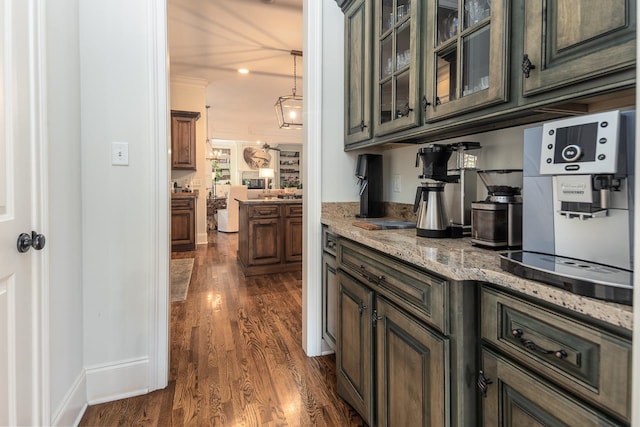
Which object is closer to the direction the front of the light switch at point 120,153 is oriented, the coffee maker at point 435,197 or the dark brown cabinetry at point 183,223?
the coffee maker

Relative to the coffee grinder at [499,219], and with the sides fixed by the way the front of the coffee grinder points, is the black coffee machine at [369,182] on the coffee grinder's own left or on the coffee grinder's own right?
on the coffee grinder's own right

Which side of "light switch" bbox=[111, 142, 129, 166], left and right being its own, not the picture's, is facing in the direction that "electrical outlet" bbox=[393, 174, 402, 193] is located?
left

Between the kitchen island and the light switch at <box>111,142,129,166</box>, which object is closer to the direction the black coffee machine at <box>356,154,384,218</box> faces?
the light switch

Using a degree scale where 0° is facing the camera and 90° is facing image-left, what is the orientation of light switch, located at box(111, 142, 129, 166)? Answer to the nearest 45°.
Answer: approximately 0°

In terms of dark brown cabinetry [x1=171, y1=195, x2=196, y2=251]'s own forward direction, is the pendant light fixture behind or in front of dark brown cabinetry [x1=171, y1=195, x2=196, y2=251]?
in front

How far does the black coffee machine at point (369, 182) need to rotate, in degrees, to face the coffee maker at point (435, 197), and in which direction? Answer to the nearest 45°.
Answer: approximately 45° to its left

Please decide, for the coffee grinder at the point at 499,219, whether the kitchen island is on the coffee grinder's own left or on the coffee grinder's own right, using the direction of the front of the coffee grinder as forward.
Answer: on the coffee grinder's own right
